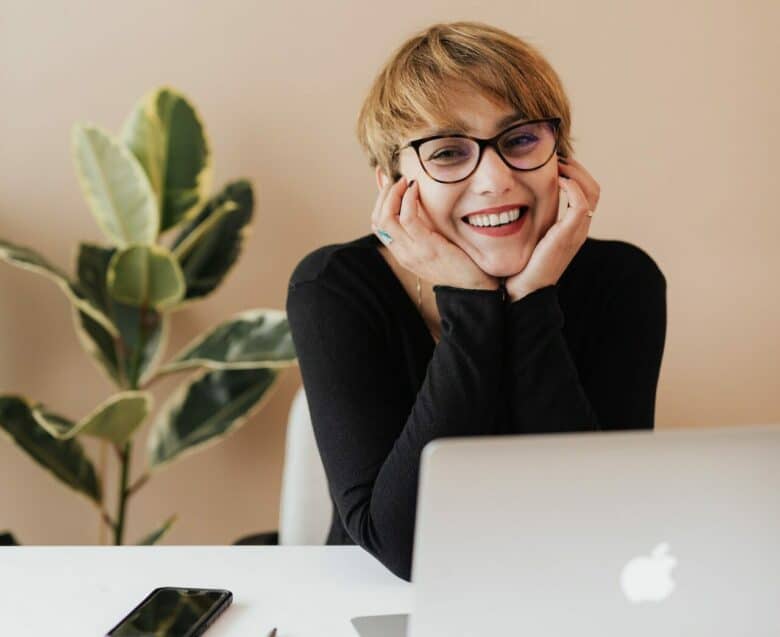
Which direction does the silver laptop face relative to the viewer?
away from the camera

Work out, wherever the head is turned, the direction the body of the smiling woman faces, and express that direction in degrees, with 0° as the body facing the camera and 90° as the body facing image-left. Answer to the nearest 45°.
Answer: approximately 0°

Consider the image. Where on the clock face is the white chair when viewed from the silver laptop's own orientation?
The white chair is roughly at 11 o'clock from the silver laptop.

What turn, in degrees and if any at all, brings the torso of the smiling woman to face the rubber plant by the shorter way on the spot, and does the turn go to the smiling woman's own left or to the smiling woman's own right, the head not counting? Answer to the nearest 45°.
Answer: approximately 135° to the smiling woman's own right

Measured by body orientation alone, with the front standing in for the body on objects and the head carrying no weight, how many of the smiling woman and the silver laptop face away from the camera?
1

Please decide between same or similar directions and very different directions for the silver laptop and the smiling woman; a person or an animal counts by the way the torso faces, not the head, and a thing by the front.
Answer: very different directions

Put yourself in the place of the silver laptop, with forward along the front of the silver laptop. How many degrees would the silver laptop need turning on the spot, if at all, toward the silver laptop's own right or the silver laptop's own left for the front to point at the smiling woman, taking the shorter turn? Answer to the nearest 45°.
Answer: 0° — it already faces them
